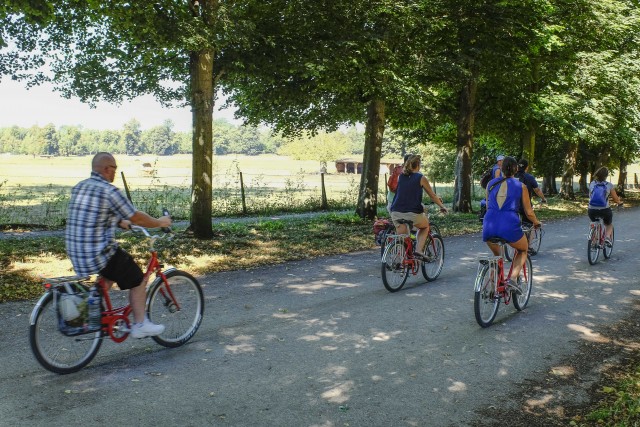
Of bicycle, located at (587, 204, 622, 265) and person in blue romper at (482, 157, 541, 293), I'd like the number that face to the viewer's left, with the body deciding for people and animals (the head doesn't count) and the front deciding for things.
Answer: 0

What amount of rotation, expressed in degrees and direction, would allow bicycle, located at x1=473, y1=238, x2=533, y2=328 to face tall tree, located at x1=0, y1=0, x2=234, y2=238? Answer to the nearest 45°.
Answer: approximately 90° to its left

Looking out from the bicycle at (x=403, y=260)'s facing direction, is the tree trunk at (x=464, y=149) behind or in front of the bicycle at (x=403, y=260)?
in front

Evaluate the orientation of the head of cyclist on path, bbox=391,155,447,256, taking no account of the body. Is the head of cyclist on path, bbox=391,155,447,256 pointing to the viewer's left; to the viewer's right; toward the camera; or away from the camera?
away from the camera

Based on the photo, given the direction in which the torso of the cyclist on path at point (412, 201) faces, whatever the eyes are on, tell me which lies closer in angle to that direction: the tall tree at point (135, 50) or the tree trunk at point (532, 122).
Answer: the tree trunk

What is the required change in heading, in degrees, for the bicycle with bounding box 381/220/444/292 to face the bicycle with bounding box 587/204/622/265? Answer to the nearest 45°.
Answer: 0° — it already faces it

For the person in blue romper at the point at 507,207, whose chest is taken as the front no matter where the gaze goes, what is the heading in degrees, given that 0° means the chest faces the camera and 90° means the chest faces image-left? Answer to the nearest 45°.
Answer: approximately 225°

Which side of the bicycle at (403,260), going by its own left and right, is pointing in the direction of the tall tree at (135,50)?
left

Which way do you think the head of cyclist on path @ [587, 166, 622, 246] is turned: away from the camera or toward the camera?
away from the camera

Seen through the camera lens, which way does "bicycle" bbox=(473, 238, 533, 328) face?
facing away from the viewer and to the right of the viewer
